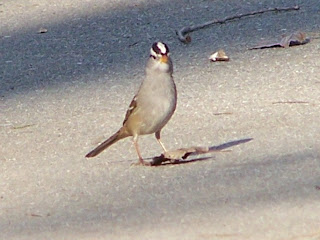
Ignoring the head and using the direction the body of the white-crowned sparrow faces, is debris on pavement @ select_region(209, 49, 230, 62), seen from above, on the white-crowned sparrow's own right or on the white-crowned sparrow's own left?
on the white-crowned sparrow's own left

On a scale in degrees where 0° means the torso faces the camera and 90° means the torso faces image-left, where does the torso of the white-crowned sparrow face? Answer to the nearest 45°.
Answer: approximately 315°

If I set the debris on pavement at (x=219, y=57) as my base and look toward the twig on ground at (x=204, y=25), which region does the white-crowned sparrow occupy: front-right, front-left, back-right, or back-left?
back-left

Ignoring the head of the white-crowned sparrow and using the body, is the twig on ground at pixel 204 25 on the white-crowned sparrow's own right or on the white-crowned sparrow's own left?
on the white-crowned sparrow's own left

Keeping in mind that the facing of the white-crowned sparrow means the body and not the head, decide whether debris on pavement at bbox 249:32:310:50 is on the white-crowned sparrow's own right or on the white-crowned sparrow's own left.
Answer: on the white-crowned sparrow's own left

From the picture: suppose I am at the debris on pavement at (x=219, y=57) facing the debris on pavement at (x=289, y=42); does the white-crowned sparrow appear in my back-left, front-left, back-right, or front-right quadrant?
back-right
